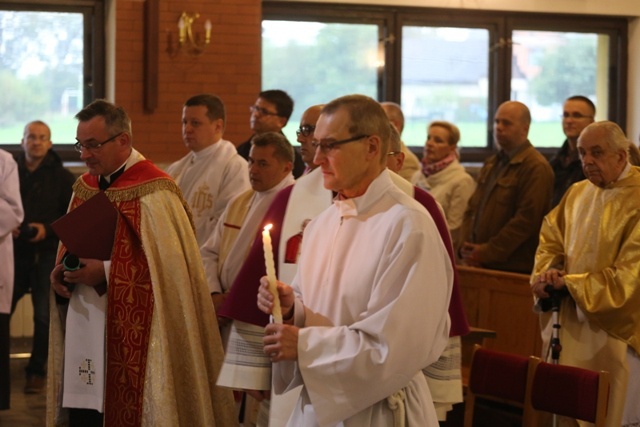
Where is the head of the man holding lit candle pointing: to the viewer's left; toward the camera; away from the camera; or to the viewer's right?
to the viewer's left

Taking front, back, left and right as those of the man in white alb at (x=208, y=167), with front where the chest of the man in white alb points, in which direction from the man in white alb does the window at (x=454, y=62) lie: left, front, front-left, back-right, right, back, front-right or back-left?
back

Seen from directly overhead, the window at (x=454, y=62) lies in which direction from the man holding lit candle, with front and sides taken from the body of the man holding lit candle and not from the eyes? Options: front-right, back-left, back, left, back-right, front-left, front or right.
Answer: back-right

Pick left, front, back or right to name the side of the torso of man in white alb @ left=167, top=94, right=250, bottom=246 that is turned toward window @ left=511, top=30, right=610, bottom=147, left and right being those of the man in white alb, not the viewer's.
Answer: back

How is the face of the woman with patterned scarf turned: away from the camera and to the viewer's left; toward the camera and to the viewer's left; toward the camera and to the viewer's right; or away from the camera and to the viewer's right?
toward the camera and to the viewer's left

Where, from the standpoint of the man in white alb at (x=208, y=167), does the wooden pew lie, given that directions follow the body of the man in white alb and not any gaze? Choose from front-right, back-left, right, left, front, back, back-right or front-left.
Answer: back-left

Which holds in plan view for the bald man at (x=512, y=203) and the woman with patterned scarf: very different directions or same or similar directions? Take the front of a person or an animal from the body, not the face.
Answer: same or similar directions

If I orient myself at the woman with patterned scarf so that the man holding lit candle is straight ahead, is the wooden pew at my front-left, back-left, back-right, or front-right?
front-left

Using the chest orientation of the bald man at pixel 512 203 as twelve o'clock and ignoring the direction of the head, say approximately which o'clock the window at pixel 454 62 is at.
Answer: The window is roughly at 4 o'clock from the bald man.

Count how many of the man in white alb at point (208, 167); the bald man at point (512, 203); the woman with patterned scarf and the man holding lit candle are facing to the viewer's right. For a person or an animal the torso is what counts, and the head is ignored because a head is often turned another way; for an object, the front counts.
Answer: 0

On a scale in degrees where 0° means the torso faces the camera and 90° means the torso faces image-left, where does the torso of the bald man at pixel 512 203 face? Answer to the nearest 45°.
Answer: approximately 45°

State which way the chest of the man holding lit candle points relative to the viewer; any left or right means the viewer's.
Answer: facing the viewer and to the left of the viewer

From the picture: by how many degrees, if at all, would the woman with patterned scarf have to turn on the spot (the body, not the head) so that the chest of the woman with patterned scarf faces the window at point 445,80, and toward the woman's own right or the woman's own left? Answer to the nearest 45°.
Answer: approximately 135° to the woman's own right
